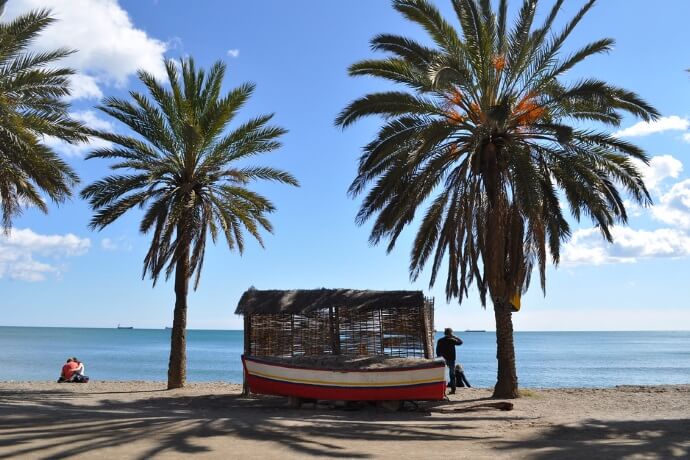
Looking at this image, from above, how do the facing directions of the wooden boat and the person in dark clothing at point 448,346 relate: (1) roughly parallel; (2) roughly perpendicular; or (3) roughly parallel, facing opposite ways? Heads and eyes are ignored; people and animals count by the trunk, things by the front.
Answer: roughly perpendicular

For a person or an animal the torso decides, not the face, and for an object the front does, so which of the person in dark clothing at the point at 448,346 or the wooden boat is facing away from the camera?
the person in dark clothing

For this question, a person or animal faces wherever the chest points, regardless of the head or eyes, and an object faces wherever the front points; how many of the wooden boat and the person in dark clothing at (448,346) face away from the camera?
1

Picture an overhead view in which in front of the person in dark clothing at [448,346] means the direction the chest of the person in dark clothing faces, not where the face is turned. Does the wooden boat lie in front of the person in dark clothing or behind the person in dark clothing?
behind

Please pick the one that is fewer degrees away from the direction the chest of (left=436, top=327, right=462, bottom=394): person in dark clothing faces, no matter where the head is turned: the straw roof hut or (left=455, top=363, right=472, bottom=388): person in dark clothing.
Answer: the person in dark clothing

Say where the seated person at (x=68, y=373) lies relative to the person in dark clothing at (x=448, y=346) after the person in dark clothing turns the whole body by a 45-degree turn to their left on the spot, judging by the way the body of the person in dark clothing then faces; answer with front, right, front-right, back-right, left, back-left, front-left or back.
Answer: front-left

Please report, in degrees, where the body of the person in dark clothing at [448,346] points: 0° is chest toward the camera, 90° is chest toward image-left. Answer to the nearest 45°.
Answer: approximately 180°
